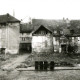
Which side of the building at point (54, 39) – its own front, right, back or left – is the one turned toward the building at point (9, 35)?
right

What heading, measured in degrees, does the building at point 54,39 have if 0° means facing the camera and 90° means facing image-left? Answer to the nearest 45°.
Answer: approximately 0°
